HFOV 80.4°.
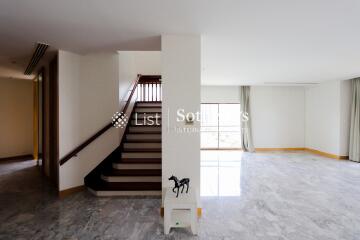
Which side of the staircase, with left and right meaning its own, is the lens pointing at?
front

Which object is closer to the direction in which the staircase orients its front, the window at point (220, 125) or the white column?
the white column

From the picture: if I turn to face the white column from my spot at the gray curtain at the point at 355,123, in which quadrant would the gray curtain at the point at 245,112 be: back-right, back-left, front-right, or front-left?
front-right

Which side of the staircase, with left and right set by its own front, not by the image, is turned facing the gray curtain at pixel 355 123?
left

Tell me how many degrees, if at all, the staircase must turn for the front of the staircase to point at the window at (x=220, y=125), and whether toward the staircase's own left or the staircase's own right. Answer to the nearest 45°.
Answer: approximately 135° to the staircase's own left

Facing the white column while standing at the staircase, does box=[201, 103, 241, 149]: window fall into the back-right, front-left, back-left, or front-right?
back-left

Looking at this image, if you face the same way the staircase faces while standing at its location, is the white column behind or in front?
in front

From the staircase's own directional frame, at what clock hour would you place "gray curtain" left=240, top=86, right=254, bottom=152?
The gray curtain is roughly at 8 o'clock from the staircase.
